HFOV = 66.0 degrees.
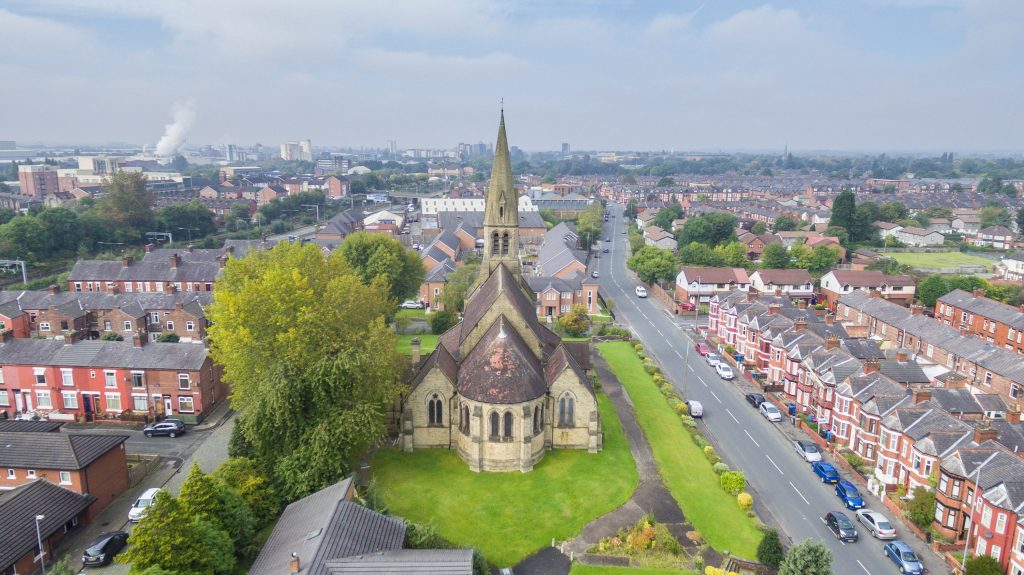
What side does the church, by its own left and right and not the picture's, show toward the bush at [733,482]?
right

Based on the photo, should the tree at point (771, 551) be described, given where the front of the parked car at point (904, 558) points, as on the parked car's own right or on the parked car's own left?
on the parked car's own right

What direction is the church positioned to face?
away from the camera

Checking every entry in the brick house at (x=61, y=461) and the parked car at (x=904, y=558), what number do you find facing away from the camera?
0

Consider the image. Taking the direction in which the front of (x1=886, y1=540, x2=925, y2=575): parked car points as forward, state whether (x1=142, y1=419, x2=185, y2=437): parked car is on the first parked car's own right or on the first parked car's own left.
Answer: on the first parked car's own right

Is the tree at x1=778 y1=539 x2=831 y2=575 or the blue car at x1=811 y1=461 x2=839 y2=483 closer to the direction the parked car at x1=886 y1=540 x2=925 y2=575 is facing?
the tree

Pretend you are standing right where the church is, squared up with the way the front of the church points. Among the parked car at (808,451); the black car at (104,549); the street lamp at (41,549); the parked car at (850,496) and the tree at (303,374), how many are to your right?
2

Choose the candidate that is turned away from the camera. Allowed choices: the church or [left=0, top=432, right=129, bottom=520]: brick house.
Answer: the church

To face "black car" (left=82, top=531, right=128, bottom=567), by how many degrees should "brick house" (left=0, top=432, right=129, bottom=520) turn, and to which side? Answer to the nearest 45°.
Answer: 0° — it already faces it

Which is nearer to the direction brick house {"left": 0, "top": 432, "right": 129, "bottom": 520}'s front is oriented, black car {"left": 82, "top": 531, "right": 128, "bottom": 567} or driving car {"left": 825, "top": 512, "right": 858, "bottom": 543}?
the black car

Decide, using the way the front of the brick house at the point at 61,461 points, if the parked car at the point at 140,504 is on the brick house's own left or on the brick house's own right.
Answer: on the brick house's own left

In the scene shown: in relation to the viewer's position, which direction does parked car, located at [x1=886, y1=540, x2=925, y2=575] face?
facing the viewer and to the right of the viewer
